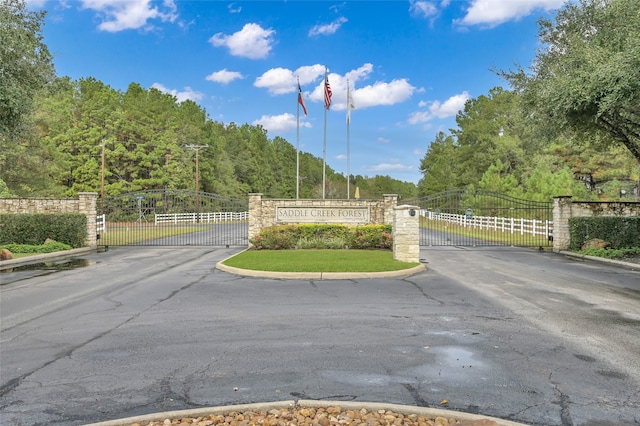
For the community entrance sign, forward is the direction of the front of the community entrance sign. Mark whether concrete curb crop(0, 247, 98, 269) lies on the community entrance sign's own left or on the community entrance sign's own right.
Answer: on the community entrance sign's own right

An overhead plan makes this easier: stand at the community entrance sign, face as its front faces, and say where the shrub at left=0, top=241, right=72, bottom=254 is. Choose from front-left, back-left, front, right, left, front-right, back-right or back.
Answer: right

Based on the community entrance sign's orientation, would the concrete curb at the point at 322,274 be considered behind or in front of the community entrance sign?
in front

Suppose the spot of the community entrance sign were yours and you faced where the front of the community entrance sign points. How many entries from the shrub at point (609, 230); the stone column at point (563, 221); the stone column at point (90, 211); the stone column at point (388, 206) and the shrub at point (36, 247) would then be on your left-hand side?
3

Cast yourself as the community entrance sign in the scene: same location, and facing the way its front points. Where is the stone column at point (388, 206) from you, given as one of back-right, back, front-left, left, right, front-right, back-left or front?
left

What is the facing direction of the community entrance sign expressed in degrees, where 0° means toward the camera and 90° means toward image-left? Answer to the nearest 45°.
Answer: approximately 0°

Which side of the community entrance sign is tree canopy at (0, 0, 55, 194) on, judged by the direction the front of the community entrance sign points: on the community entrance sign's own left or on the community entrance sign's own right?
on the community entrance sign's own right

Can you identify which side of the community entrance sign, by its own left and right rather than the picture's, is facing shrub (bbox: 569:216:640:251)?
left

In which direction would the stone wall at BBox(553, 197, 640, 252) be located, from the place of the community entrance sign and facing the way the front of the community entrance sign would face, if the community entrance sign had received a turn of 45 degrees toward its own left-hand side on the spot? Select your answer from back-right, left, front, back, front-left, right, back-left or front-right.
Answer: front-left

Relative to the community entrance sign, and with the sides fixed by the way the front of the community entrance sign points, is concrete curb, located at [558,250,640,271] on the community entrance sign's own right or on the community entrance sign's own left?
on the community entrance sign's own left

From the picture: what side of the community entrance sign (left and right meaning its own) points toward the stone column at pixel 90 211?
right

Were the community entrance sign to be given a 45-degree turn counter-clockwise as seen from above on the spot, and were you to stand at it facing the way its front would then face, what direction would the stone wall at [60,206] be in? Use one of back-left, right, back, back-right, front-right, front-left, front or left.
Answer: back-right

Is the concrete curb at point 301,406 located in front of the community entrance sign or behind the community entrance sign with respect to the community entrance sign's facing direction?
in front

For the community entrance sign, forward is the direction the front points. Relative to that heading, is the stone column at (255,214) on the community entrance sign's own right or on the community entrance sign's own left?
on the community entrance sign's own right

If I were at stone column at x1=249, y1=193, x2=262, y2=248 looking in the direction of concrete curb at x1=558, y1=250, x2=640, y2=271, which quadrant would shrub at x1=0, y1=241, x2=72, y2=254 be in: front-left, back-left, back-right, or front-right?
back-right
